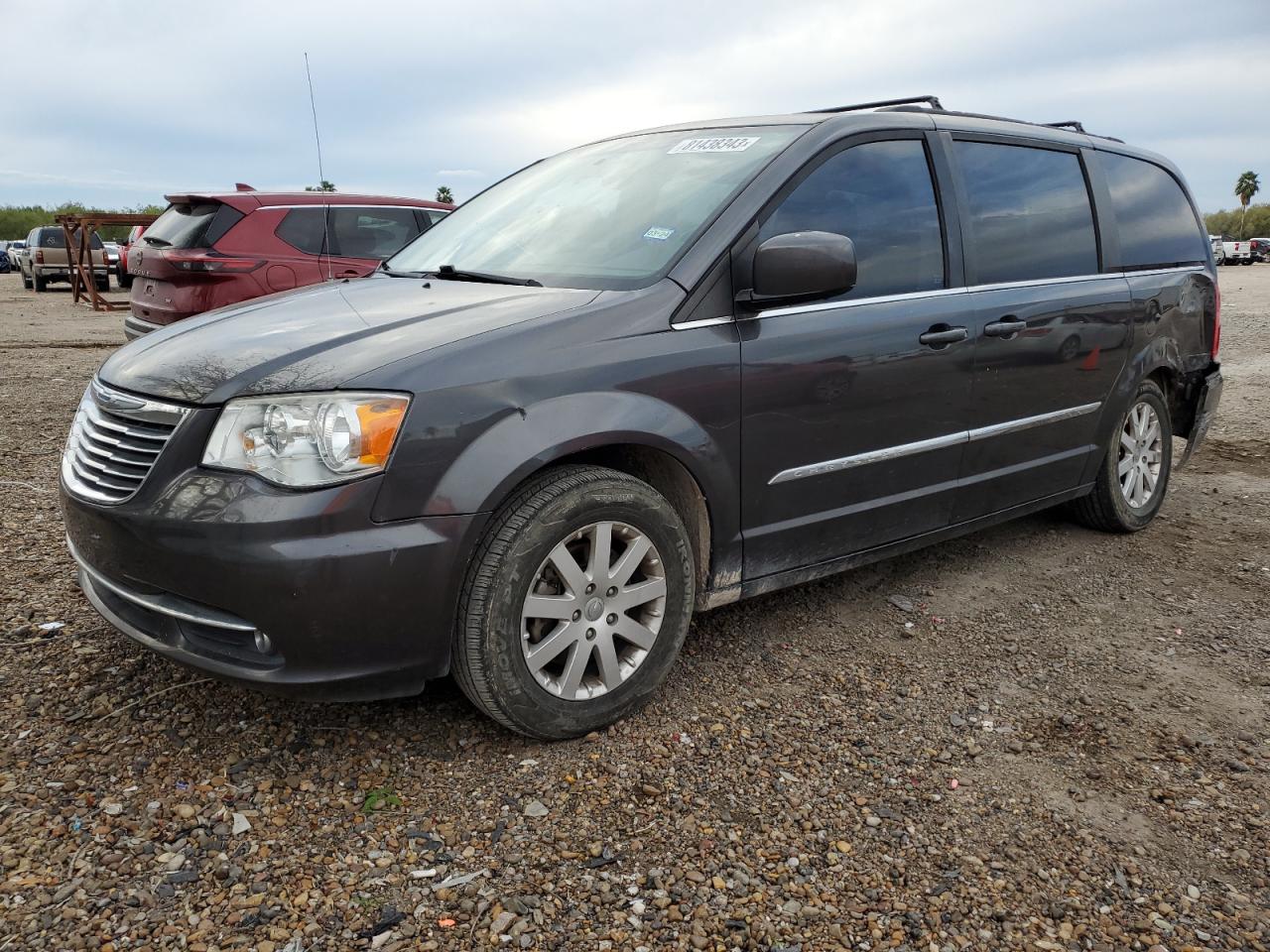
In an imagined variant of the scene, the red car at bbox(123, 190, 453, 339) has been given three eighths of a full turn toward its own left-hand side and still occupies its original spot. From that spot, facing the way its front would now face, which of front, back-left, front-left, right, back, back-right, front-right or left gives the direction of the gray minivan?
left

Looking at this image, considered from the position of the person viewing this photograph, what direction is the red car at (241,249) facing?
facing away from the viewer and to the right of the viewer

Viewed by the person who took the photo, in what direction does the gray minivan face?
facing the viewer and to the left of the viewer
